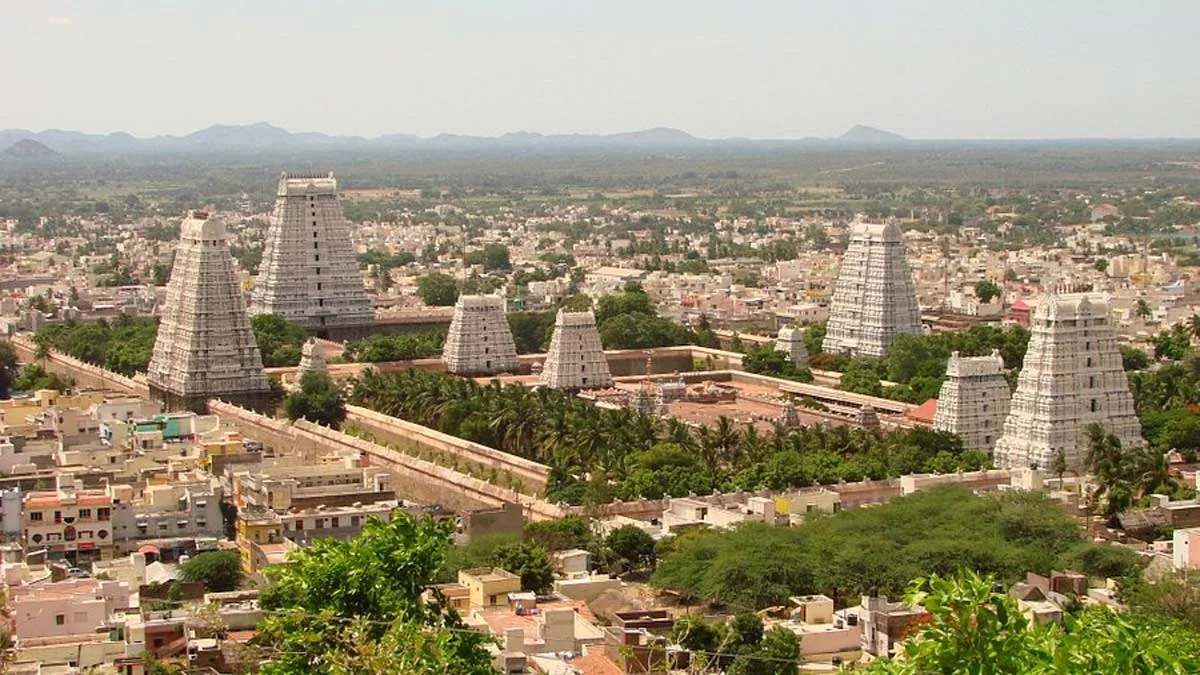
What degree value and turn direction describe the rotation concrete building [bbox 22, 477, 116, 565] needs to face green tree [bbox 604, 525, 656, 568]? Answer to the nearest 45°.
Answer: approximately 45° to its left

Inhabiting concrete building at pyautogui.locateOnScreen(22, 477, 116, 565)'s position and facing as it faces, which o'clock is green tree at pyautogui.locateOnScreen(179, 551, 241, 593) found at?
The green tree is roughly at 11 o'clock from the concrete building.

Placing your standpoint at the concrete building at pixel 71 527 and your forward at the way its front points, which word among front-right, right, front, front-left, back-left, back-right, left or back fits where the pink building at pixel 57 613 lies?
front

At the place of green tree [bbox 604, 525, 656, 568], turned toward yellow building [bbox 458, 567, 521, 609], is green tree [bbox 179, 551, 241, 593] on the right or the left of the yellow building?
right

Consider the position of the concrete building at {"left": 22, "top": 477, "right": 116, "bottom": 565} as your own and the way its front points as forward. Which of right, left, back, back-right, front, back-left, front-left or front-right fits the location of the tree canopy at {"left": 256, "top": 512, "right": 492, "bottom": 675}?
front

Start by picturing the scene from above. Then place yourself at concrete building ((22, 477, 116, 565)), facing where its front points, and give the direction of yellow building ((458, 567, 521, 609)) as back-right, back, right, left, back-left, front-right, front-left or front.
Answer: front-left

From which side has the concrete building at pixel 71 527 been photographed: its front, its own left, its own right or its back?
front

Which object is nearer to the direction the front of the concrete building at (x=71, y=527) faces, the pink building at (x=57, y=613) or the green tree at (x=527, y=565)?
the pink building

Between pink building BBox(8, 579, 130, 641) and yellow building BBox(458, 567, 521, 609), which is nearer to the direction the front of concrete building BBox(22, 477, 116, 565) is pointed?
the pink building

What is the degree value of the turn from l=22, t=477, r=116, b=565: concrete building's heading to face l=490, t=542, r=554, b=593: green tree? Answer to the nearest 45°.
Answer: approximately 45° to its left
